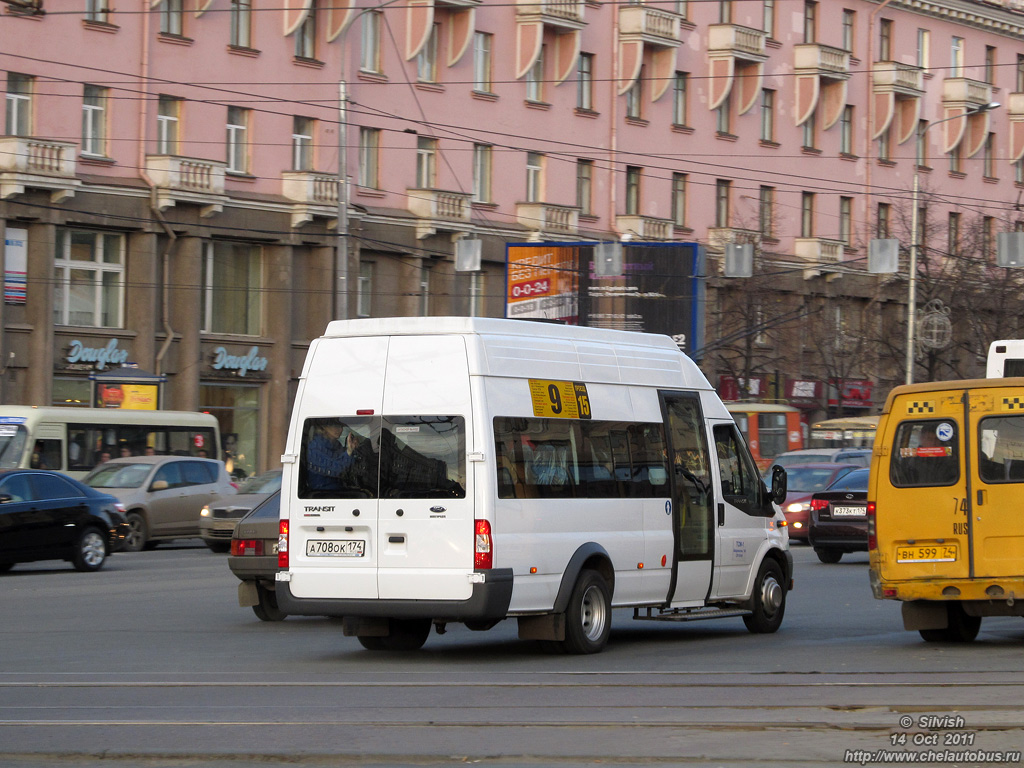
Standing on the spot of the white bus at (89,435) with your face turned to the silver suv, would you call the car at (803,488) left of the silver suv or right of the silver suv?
left

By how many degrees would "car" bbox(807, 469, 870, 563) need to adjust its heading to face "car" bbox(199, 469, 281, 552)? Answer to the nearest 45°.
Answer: approximately 135° to its left

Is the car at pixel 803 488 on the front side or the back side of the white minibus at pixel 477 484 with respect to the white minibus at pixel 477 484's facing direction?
on the front side

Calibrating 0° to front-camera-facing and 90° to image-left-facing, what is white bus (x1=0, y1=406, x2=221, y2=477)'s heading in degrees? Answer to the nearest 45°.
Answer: approximately 45°

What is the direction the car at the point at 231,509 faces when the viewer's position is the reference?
facing the viewer and to the left of the viewer

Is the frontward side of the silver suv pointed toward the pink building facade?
no

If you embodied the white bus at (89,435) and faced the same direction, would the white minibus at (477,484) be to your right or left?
on your left

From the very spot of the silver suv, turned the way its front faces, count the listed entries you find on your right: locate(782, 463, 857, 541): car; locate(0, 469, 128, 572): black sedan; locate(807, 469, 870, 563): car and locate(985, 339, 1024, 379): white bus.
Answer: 0

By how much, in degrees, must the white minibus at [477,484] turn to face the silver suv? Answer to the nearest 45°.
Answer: approximately 45° to its left

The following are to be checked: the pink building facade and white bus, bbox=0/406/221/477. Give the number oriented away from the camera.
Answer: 0

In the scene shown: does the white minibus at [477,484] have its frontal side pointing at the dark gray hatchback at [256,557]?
no

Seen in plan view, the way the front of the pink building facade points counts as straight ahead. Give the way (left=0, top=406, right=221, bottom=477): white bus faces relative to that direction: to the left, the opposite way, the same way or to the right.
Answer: to the right

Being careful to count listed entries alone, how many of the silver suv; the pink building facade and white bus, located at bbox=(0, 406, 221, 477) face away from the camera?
0

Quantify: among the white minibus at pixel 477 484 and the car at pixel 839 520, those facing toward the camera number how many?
0
